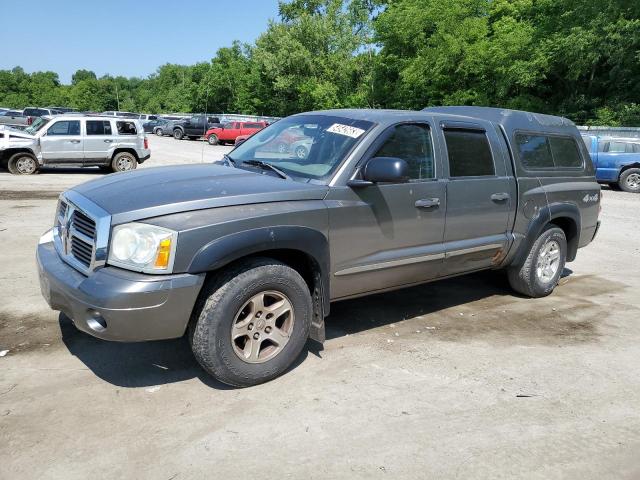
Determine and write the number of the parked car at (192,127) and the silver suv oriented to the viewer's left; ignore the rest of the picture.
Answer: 2

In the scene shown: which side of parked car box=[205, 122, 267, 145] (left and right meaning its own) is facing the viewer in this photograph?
left

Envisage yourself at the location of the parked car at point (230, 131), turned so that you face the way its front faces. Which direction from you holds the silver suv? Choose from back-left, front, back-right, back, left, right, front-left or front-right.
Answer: left

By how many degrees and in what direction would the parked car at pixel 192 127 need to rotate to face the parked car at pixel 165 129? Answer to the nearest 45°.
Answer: approximately 45° to its right

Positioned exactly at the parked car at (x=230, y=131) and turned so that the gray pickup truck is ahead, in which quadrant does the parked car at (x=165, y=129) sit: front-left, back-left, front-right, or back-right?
back-right

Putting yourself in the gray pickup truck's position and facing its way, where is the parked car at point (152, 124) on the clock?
The parked car is roughly at 4 o'clock from the gray pickup truck.

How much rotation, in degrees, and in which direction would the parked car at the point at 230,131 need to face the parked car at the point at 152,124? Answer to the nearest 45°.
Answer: approximately 45° to its right

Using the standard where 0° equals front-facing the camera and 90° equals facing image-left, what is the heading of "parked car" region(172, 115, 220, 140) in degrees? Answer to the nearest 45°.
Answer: approximately 90°

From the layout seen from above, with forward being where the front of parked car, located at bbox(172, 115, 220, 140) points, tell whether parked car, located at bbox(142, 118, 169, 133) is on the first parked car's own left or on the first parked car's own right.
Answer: on the first parked car's own right

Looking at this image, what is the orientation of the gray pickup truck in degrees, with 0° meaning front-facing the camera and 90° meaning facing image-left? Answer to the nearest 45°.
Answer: approximately 45°

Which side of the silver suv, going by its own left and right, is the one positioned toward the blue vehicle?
back

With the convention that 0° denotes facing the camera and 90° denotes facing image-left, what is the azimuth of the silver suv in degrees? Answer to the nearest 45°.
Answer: approximately 90°

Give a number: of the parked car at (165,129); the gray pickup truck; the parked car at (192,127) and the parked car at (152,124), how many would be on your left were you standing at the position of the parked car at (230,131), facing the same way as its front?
1
